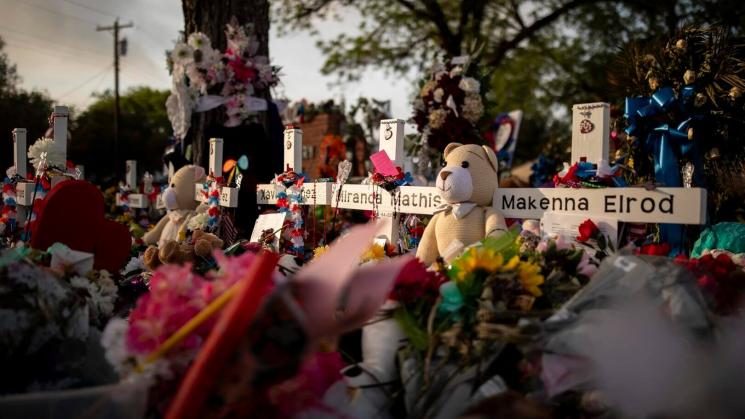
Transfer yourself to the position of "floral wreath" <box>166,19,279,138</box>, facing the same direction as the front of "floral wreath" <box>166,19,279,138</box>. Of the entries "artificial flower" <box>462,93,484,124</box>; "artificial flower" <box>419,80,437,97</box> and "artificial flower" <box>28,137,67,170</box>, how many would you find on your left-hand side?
2

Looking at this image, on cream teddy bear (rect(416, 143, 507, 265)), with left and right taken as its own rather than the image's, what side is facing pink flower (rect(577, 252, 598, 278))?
left

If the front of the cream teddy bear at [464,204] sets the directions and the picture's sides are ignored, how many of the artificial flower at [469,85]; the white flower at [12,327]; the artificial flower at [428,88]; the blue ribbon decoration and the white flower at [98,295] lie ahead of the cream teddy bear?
2

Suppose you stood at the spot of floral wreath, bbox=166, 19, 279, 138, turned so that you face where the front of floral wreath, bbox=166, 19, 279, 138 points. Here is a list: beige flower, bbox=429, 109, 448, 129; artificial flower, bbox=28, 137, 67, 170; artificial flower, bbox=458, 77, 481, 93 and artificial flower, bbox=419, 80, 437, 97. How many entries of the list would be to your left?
3

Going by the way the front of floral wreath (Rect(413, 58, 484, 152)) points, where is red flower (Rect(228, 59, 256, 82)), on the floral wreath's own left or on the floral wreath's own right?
on the floral wreath's own right

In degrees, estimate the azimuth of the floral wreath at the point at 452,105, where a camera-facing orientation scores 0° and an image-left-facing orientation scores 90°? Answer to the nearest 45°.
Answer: approximately 0°

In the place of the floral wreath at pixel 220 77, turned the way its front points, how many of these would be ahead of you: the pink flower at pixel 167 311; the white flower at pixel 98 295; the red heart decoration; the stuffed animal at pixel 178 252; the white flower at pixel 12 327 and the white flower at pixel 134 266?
6

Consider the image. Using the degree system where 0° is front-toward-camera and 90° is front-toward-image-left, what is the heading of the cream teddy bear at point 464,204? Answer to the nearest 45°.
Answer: approximately 45°

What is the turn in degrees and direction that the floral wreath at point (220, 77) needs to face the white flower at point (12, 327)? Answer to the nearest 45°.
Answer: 0° — it already faces it

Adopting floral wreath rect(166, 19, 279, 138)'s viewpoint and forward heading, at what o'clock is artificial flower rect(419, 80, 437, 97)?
The artificial flower is roughly at 9 o'clock from the floral wreath.

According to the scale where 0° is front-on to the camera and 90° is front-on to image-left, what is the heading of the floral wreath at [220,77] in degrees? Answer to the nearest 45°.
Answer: approximately 0°

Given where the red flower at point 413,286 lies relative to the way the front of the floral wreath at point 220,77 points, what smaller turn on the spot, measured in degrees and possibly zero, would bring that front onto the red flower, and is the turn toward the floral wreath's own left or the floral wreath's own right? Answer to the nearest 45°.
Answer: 0° — it already faces it

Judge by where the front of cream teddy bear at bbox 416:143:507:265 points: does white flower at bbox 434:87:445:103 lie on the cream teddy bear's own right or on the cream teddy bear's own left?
on the cream teddy bear's own right

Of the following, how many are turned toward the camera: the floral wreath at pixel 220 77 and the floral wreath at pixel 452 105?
2

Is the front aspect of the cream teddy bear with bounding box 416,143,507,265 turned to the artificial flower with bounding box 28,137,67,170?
no

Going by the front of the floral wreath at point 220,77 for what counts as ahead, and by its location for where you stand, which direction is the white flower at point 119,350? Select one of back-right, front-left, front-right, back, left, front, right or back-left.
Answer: front

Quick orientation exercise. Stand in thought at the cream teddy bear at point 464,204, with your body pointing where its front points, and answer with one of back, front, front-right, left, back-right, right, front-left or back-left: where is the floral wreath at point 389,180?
right

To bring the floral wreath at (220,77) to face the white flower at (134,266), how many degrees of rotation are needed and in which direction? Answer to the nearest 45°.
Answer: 0° — it already faces it
